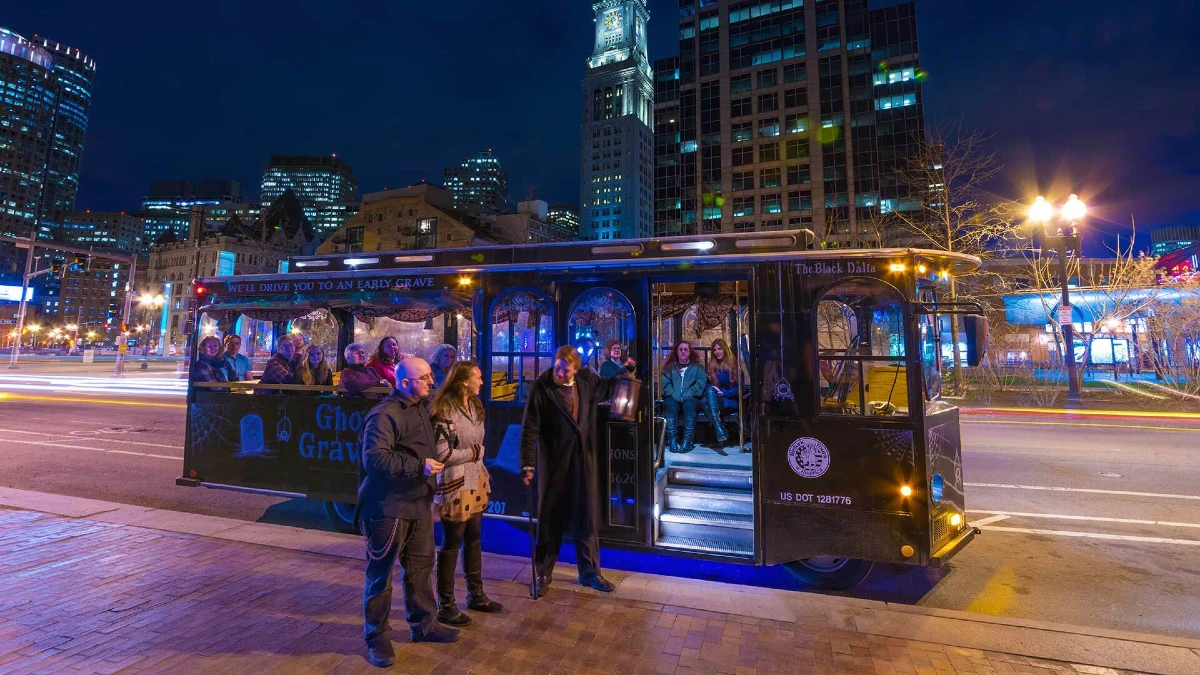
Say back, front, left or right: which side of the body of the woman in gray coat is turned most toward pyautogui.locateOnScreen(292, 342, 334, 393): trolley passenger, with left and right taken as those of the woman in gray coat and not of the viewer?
back

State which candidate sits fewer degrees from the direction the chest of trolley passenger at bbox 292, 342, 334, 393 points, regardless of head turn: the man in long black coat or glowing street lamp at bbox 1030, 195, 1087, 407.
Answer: the man in long black coat

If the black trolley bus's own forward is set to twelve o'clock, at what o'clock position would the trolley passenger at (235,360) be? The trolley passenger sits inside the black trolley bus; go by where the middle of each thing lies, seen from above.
The trolley passenger is roughly at 5 o'clock from the black trolley bus.

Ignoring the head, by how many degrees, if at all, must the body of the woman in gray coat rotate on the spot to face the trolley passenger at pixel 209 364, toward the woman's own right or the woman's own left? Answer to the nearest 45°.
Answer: approximately 180°

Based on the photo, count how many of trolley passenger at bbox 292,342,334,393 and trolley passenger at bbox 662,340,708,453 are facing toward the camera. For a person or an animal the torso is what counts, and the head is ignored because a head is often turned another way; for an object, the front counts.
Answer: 2

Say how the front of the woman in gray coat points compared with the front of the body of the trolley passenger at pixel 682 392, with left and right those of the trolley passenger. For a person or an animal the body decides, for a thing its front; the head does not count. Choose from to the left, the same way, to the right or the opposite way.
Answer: to the left

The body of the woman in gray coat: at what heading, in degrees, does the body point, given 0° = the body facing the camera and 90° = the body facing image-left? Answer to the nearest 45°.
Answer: approximately 315°

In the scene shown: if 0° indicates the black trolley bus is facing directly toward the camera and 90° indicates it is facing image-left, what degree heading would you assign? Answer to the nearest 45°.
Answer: approximately 315°

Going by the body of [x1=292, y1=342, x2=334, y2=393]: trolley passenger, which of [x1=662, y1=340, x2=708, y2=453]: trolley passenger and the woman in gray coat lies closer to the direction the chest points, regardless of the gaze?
the woman in gray coat

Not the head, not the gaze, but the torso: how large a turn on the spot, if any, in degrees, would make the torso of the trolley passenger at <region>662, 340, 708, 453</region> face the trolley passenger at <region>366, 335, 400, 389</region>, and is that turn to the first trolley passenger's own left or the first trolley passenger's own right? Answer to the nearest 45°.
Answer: approximately 45° to the first trolley passenger's own right

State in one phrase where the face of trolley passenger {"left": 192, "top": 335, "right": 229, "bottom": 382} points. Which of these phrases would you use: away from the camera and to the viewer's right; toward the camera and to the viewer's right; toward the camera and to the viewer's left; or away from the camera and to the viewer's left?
toward the camera and to the viewer's right
